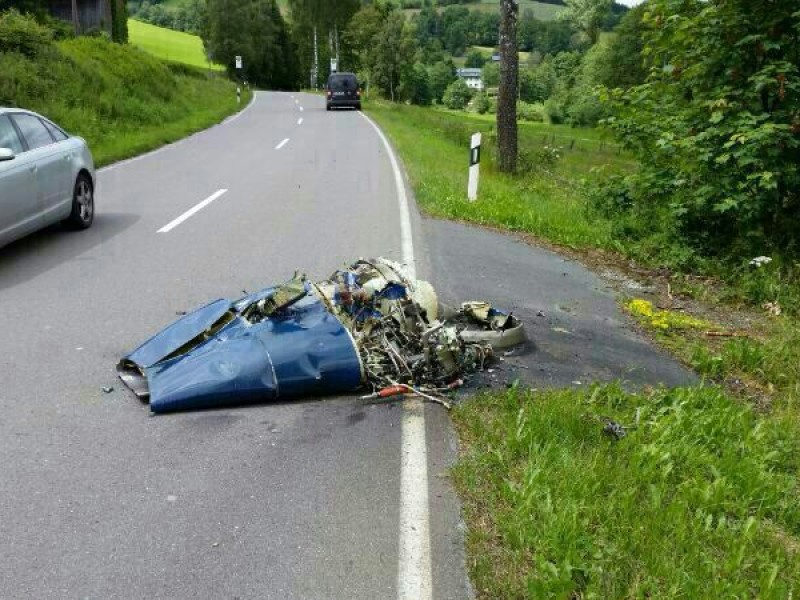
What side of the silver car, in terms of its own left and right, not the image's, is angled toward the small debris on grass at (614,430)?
left

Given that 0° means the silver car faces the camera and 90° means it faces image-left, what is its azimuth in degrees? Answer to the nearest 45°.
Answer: approximately 45°

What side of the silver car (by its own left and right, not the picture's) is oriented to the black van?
back

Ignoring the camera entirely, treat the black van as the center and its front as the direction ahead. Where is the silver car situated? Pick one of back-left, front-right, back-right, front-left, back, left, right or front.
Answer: back

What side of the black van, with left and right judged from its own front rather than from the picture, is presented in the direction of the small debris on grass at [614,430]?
back

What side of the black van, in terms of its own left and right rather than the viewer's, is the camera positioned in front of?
back

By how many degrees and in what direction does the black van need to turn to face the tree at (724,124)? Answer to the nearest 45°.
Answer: approximately 180°

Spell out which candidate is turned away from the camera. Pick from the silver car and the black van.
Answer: the black van

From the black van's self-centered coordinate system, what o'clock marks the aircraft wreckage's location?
The aircraft wreckage is roughly at 6 o'clock from the black van.

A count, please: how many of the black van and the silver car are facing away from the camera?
1

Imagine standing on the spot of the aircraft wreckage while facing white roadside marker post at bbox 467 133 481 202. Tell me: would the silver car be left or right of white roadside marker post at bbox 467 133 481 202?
left

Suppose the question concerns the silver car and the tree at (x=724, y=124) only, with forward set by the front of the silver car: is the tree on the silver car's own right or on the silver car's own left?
on the silver car's own left

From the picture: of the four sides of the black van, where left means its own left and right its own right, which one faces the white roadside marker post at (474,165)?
back
